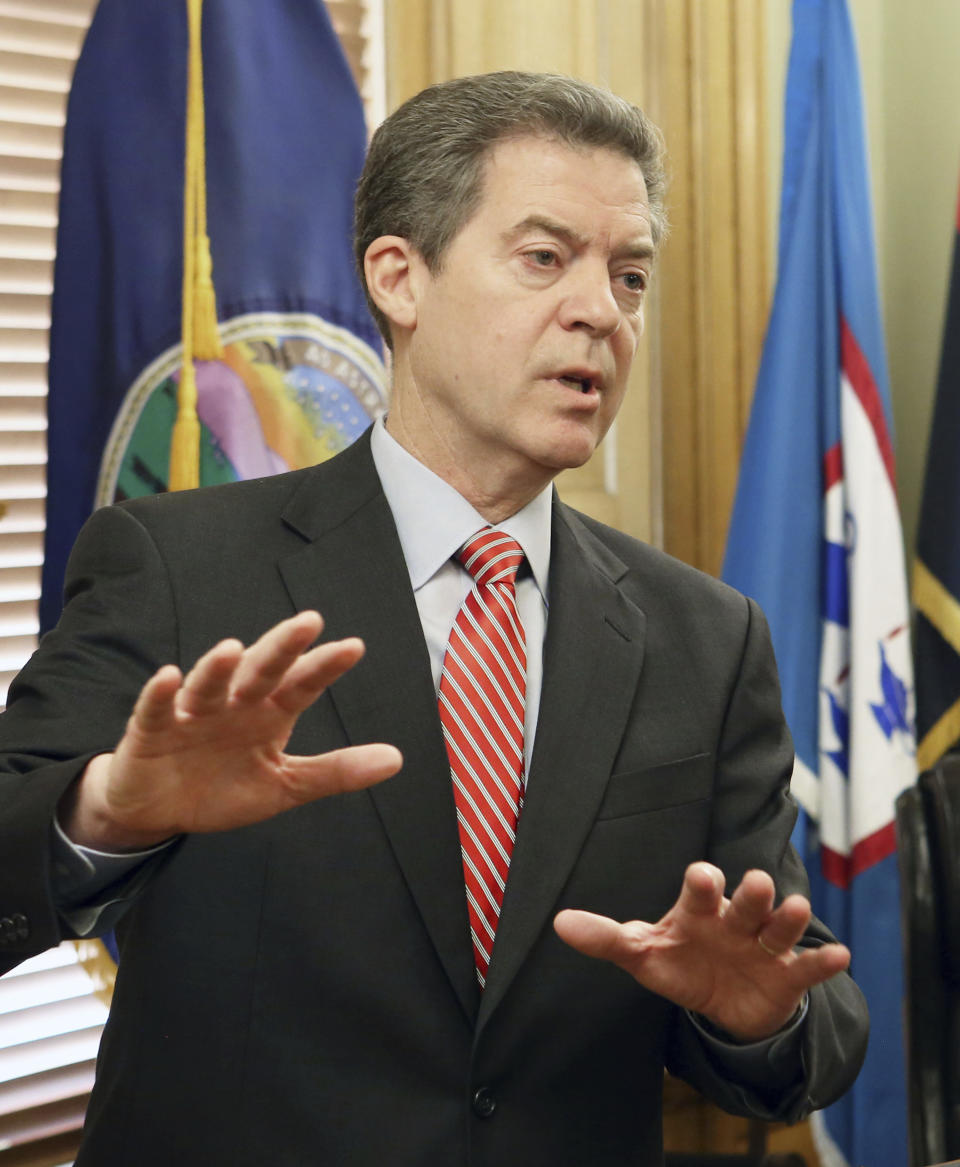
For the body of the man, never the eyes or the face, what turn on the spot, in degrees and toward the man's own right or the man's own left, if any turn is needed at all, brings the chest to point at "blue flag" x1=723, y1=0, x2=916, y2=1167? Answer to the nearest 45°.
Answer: approximately 90° to the man's own left

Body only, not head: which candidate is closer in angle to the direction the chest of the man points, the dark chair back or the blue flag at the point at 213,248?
the dark chair back

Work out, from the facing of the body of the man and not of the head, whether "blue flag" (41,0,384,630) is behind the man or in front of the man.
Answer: behind

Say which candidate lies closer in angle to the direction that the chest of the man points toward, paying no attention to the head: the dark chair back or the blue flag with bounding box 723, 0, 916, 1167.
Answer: the dark chair back

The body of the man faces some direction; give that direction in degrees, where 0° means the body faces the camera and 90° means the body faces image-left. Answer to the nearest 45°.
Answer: approximately 315°
